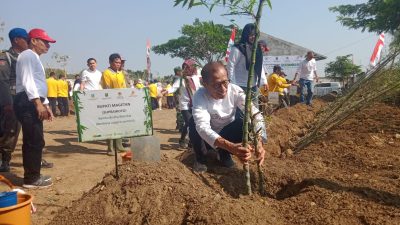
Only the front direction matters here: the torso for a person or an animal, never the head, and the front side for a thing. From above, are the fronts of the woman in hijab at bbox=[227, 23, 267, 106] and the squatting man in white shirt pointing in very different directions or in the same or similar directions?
same or similar directions

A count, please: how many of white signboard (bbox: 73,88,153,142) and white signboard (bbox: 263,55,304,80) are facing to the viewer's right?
0

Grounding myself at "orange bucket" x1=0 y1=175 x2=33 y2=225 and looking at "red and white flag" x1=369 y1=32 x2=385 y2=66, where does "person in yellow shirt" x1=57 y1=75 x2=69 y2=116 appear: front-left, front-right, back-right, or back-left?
front-left

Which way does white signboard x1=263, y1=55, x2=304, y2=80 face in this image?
toward the camera

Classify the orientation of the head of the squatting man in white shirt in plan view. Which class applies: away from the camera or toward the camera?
toward the camera

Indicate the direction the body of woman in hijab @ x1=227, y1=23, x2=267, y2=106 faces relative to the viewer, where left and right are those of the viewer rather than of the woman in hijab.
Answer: facing the viewer and to the right of the viewer

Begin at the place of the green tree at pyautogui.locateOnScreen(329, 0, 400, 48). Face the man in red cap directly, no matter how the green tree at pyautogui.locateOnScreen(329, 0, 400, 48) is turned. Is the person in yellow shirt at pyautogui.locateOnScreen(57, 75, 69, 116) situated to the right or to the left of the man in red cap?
right

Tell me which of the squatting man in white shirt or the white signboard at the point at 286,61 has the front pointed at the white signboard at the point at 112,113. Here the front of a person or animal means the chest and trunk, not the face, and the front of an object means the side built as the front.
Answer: the white signboard at the point at 286,61

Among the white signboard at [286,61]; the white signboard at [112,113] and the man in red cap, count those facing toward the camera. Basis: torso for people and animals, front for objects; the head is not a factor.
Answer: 2

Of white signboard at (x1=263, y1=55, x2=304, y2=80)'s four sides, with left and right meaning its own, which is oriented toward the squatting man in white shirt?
front

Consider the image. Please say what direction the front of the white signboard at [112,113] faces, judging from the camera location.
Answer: facing the viewer

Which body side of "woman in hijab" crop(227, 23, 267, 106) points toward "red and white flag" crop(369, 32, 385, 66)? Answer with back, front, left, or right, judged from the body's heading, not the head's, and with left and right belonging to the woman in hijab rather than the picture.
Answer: left

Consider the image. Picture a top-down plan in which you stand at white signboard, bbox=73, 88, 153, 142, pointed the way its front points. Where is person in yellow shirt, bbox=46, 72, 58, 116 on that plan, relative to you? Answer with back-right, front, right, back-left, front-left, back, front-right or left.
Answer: back

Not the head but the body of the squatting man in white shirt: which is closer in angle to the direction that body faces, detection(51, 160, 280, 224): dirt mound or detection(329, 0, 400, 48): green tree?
the dirt mound

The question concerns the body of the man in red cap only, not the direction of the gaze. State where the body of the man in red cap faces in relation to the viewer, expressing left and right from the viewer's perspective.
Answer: facing to the right of the viewer

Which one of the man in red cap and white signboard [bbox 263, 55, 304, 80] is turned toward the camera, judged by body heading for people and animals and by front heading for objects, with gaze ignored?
the white signboard

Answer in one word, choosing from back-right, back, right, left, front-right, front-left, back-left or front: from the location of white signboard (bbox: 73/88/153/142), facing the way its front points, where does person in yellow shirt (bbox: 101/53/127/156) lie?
back
